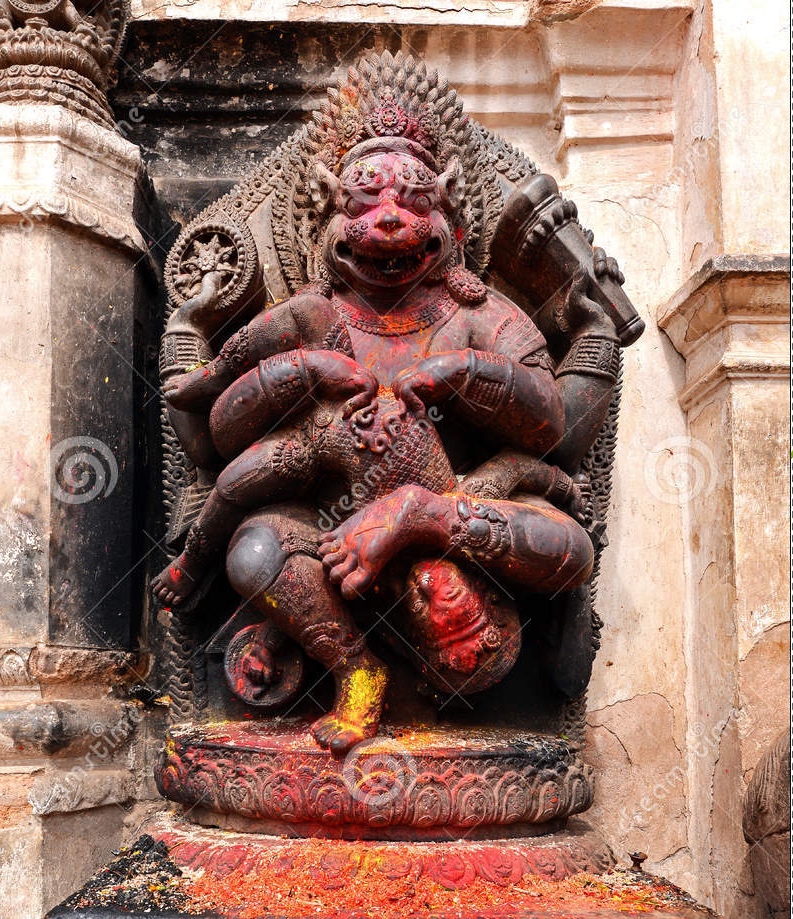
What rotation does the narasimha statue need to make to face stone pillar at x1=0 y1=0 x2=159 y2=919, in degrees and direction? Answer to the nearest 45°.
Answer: approximately 135° to its right

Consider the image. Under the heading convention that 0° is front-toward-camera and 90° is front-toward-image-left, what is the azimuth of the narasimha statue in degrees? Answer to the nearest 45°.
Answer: approximately 0°
